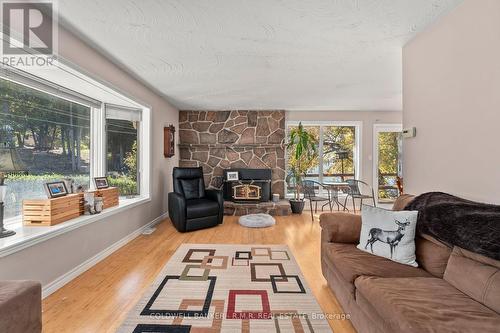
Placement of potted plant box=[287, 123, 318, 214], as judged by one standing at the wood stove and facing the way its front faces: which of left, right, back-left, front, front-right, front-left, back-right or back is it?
left

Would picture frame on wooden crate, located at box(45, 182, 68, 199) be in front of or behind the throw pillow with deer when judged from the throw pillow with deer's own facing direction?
in front

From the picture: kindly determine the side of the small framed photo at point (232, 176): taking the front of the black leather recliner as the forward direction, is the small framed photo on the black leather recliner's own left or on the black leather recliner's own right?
on the black leather recliner's own left

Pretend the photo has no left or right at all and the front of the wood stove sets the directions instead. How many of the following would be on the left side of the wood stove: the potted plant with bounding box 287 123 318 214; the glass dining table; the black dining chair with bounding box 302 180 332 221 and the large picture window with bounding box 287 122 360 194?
4

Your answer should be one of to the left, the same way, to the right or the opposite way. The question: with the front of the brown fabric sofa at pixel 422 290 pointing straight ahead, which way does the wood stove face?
to the left

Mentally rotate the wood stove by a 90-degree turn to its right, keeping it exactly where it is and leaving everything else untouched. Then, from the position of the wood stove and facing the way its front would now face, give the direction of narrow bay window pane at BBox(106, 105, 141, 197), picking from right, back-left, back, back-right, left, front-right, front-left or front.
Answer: front-left

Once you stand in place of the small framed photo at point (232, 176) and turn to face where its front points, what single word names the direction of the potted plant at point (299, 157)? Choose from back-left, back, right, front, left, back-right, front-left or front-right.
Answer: left

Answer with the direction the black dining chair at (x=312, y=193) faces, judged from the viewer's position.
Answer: facing away from the viewer and to the right of the viewer

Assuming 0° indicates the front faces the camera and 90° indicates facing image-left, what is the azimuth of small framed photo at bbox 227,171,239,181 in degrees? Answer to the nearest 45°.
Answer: approximately 0°

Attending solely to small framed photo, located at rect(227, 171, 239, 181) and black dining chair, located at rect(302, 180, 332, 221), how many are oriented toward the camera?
1

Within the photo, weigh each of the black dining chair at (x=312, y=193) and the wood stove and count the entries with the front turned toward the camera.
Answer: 1

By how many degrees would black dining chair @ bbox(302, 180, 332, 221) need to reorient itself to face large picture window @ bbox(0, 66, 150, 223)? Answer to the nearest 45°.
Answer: approximately 180°

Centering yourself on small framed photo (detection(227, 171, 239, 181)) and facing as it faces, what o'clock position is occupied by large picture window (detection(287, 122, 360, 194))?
The large picture window is roughly at 9 o'clock from the small framed photo.

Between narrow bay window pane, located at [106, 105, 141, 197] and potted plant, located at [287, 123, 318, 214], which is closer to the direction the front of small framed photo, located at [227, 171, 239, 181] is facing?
the narrow bay window pane
